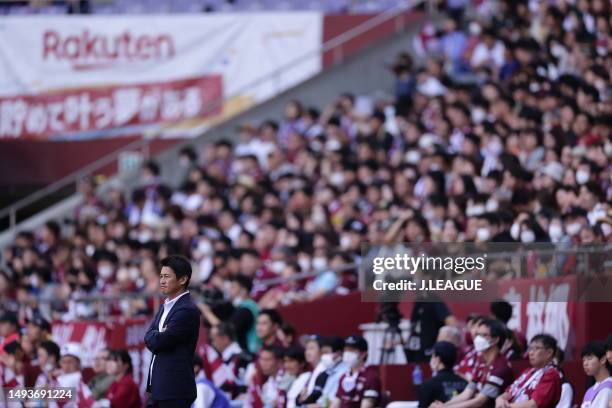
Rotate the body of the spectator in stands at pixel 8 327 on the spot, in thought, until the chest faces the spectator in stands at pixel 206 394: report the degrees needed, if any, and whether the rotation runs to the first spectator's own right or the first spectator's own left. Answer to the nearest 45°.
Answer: approximately 90° to the first spectator's own left

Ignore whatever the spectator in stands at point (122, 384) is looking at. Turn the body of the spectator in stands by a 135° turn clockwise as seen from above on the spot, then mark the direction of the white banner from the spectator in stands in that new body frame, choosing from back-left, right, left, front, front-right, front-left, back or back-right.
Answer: front

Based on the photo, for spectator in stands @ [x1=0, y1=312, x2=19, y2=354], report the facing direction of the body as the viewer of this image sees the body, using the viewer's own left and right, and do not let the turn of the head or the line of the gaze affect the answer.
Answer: facing the viewer and to the left of the viewer

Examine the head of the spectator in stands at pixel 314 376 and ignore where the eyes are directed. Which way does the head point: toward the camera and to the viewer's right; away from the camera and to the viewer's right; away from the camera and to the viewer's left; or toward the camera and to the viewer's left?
toward the camera and to the viewer's left

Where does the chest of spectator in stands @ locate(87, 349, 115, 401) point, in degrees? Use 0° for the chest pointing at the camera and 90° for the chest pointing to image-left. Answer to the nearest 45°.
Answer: approximately 45°

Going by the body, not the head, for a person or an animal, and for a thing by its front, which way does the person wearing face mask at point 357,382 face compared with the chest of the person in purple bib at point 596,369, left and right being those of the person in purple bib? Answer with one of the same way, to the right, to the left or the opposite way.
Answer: the same way

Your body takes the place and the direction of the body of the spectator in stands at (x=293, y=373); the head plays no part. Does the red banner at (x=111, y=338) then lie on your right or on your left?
on your right

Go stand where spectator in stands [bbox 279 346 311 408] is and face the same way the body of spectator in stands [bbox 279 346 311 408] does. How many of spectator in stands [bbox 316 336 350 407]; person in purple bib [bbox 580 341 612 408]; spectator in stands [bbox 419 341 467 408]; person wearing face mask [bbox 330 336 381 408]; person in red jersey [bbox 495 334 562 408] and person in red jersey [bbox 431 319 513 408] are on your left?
6

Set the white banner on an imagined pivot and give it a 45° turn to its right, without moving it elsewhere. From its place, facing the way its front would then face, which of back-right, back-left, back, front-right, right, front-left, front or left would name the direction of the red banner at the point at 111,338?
front-left

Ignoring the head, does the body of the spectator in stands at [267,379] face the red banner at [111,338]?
no

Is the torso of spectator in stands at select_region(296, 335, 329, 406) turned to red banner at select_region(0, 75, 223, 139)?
no

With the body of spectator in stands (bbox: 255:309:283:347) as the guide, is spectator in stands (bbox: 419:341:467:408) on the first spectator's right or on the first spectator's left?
on the first spectator's left

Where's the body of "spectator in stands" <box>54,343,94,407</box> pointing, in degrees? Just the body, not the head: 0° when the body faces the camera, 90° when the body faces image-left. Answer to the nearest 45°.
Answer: approximately 45°

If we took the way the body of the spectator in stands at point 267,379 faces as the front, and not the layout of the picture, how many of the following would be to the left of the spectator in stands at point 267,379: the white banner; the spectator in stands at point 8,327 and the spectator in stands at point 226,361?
0

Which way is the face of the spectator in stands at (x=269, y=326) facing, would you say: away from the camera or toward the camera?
toward the camera

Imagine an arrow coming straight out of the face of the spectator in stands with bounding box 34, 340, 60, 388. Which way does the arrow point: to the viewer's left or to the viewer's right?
to the viewer's left
